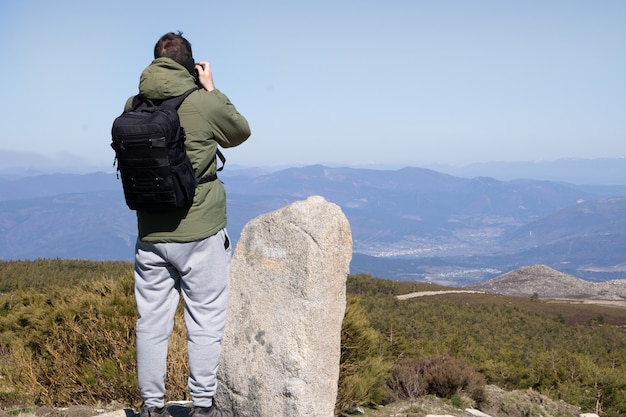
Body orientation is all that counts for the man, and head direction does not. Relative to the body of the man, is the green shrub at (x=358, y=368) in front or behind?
in front

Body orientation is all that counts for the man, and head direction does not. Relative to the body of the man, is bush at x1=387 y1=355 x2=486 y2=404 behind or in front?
in front

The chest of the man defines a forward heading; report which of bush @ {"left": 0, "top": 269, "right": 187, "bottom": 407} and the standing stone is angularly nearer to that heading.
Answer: the standing stone

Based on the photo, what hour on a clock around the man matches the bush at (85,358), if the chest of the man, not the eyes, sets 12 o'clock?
The bush is roughly at 10 o'clock from the man.

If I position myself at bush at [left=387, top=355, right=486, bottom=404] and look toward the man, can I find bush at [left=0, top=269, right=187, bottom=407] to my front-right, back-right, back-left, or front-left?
front-right

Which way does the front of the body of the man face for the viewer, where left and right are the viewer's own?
facing away from the viewer and to the right of the viewer

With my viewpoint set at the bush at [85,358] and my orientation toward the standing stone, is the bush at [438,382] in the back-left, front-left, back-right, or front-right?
front-left

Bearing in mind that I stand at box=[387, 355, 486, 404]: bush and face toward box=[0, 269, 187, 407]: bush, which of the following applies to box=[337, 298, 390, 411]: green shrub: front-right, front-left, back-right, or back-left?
front-left

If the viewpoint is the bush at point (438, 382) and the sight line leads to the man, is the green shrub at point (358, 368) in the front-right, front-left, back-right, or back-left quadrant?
front-right

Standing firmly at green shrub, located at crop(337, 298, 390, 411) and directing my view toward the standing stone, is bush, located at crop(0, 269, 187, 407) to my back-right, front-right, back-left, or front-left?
front-right
